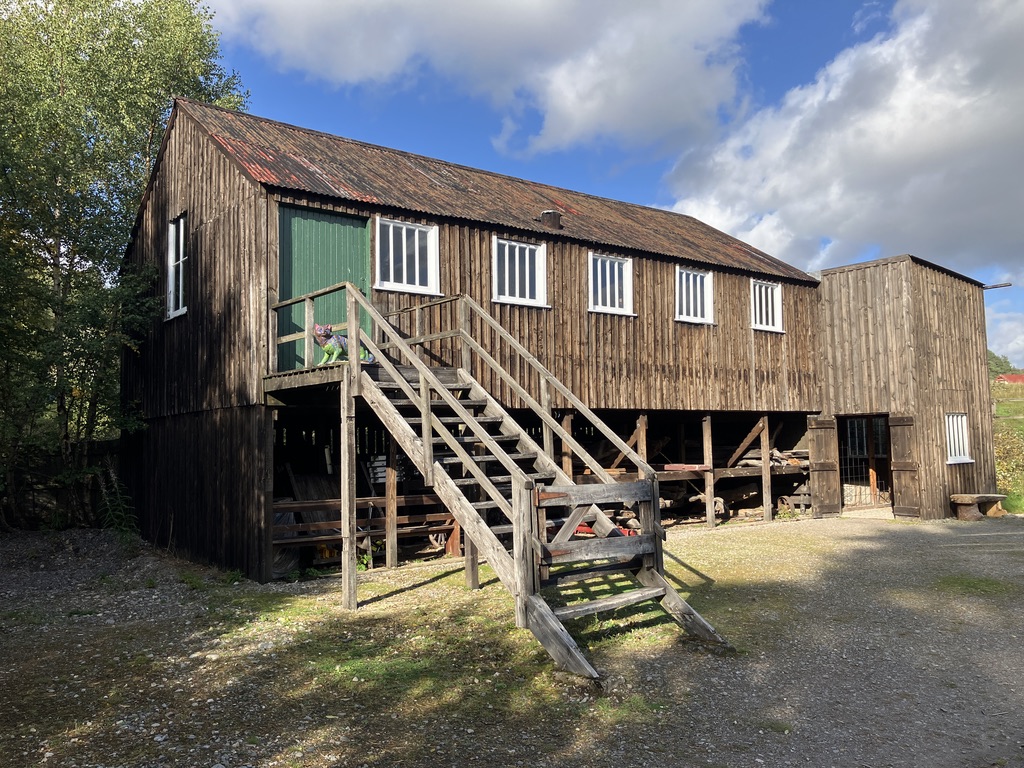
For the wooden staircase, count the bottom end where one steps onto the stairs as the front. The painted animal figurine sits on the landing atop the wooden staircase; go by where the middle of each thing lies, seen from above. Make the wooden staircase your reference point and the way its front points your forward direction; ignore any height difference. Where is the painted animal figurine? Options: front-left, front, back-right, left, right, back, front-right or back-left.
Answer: back

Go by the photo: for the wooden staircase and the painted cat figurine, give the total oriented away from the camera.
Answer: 0

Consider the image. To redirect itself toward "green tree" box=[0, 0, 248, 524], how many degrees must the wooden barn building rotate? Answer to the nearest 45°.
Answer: approximately 135° to its right

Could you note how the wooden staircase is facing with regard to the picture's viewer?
facing the viewer and to the right of the viewer

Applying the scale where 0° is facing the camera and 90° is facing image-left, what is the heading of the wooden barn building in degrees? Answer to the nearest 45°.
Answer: approximately 315°

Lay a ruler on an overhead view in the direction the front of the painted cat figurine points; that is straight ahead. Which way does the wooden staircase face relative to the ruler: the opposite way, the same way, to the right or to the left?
to the left

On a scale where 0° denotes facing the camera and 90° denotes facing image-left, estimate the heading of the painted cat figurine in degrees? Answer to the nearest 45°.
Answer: approximately 45°
